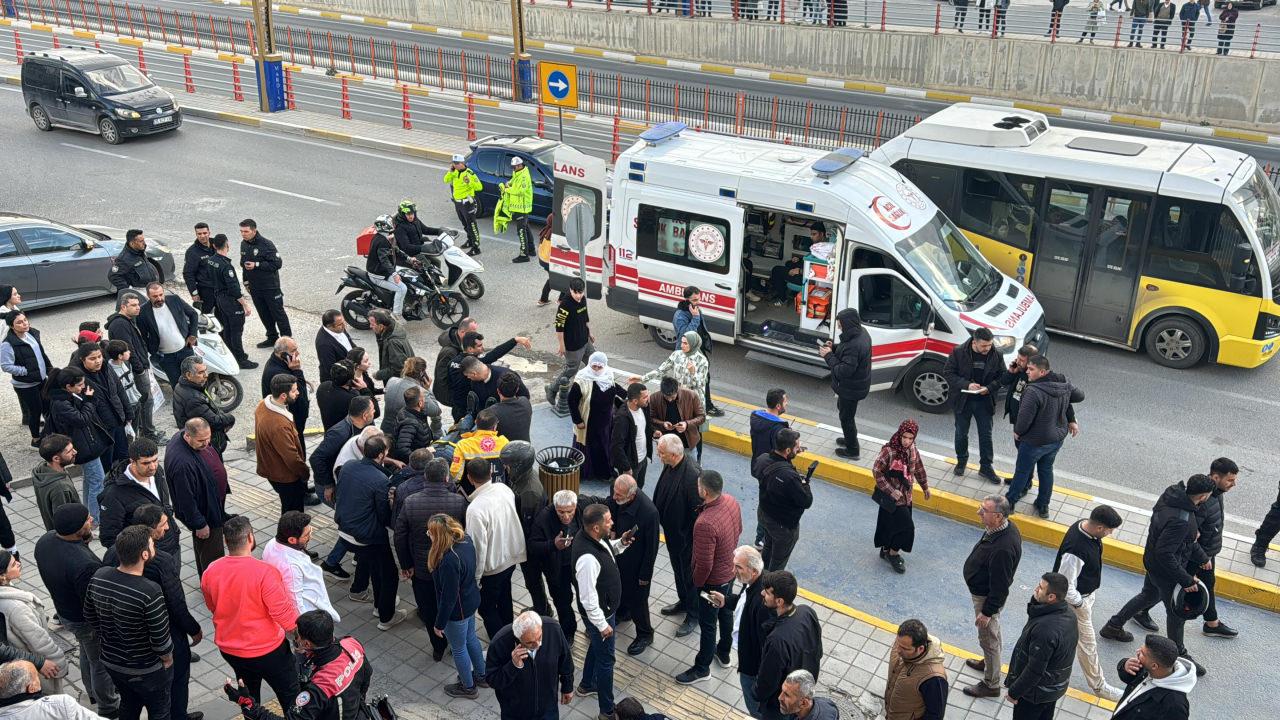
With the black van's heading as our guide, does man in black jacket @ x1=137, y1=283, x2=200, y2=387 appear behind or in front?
in front

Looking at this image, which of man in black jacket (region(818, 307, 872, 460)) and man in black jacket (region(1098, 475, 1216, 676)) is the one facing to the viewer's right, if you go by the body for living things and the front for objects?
man in black jacket (region(1098, 475, 1216, 676))

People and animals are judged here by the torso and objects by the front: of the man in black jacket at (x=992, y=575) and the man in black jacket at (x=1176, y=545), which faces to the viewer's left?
the man in black jacket at (x=992, y=575)

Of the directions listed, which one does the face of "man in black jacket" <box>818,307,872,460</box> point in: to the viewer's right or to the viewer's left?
to the viewer's left

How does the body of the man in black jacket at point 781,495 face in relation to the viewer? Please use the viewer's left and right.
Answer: facing away from the viewer and to the right of the viewer

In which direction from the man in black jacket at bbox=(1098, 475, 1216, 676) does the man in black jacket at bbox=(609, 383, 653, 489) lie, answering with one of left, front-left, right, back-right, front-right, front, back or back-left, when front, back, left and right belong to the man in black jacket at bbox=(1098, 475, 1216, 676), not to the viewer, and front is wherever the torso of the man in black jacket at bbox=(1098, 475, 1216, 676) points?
back

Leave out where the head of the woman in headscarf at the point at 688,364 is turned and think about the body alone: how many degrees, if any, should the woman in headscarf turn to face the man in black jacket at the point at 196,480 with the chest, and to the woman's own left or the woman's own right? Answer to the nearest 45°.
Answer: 0° — they already face them

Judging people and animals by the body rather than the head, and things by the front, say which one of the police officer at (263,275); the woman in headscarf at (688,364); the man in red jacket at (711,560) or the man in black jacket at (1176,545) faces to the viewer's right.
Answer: the man in black jacket

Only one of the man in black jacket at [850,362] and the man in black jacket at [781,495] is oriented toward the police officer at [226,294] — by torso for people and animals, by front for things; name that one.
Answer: the man in black jacket at [850,362]

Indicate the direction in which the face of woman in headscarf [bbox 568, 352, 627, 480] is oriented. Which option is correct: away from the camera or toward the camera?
toward the camera

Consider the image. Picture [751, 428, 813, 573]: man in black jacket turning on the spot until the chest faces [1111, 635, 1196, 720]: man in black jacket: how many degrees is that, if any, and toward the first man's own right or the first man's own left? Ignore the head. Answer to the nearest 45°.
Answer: approximately 90° to the first man's own right

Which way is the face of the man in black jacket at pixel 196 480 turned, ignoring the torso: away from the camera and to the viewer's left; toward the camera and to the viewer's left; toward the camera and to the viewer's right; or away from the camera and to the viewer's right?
toward the camera and to the viewer's right

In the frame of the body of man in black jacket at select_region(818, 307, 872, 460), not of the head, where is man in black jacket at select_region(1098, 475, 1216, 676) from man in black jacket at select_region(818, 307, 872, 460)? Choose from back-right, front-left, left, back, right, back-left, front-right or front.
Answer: back-left

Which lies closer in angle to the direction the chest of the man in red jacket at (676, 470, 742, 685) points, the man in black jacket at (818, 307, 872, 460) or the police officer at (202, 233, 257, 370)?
the police officer

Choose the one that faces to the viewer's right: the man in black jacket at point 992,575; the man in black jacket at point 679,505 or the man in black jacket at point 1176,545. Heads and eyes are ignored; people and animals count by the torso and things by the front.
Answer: the man in black jacket at point 1176,545

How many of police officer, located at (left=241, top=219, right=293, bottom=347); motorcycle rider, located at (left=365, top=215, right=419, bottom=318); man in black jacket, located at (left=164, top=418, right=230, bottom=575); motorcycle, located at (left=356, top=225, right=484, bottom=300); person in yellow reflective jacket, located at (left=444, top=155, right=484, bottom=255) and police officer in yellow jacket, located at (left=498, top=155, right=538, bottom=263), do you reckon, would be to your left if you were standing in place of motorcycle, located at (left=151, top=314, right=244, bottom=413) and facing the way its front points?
5

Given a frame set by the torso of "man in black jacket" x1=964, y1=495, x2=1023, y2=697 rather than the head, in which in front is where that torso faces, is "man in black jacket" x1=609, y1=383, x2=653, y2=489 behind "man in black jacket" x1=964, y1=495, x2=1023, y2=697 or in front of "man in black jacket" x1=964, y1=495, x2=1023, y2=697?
in front

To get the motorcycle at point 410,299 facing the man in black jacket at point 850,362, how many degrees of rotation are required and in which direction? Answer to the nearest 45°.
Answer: approximately 45° to its right
